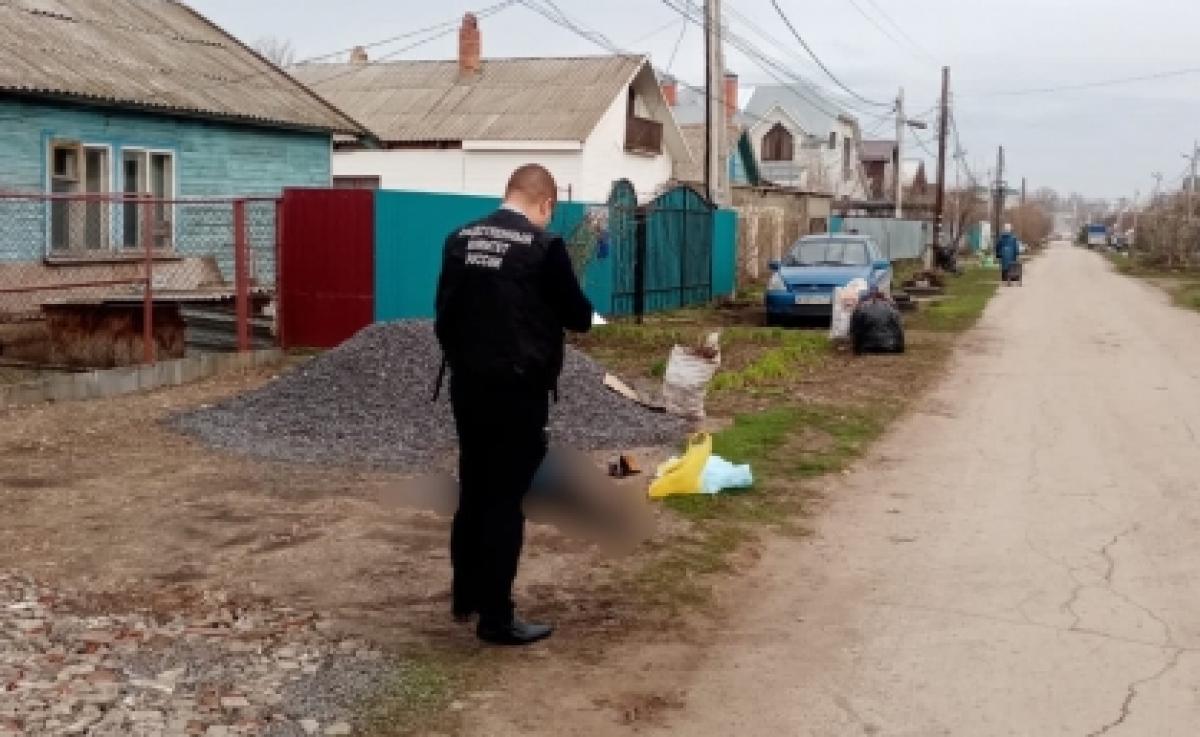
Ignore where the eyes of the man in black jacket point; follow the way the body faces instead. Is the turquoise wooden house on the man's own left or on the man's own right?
on the man's own left

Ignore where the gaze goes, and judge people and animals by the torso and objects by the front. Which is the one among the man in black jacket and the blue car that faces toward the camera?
the blue car

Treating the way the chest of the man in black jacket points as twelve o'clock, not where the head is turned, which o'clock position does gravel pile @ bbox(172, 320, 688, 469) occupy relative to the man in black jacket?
The gravel pile is roughly at 10 o'clock from the man in black jacket.

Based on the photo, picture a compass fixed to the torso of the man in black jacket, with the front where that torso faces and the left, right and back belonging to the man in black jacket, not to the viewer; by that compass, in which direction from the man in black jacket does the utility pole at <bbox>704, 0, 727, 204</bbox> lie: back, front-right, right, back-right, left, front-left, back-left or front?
front-left

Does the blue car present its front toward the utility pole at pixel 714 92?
no

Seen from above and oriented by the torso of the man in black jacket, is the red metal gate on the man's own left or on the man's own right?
on the man's own left

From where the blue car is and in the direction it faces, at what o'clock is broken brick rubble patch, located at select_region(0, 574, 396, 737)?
The broken brick rubble patch is roughly at 12 o'clock from the blue car.

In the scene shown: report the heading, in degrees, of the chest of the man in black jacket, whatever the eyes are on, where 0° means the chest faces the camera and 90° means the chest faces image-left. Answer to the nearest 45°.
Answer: approximately 225°

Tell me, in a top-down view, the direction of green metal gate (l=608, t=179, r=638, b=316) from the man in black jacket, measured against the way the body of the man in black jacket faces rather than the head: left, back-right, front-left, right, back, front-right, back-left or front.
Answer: front-left

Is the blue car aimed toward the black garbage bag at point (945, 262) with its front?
no

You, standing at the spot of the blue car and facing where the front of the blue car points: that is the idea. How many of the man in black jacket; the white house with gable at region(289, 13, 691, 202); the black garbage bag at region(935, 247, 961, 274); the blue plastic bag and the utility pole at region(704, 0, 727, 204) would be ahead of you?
2

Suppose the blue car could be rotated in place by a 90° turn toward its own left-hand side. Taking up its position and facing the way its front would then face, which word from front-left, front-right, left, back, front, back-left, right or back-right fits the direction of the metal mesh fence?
back-right

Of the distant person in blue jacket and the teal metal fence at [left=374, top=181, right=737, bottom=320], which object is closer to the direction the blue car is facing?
the teal metal fence

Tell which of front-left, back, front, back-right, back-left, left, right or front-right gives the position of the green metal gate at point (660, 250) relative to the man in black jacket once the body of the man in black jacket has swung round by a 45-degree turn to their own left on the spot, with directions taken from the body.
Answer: front

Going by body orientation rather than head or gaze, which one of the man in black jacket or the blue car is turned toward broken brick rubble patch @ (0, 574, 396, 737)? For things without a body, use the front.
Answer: the blue car

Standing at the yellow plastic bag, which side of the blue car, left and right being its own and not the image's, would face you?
front

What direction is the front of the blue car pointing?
toward the camera

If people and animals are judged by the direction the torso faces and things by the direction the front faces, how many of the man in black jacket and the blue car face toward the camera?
1

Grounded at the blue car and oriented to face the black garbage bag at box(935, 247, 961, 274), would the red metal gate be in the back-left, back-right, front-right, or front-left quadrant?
back-left

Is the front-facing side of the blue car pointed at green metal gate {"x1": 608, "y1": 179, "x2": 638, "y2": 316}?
no

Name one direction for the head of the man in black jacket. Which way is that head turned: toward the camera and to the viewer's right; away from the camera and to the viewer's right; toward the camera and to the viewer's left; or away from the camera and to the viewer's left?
away from the camera and to the viewer's right
